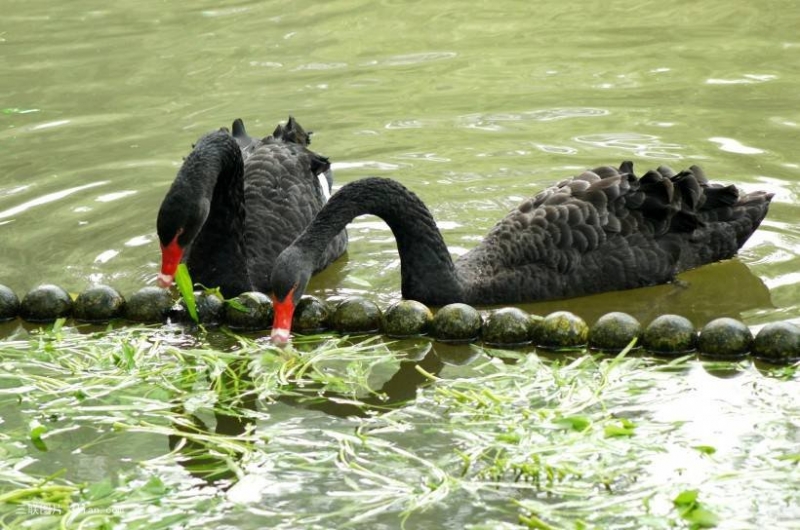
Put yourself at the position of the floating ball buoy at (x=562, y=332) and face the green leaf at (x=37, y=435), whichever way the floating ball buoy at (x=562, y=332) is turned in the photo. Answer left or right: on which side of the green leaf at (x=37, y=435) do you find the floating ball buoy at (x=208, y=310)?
right

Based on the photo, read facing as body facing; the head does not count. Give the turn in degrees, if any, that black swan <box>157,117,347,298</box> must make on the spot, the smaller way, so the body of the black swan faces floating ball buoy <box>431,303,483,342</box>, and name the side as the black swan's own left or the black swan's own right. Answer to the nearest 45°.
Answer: approximately 90° to the black swan's own left

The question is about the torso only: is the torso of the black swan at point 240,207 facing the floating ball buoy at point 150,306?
yes

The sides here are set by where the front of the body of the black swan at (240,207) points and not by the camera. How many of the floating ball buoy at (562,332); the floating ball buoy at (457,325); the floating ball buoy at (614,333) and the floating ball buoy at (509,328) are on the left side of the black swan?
4

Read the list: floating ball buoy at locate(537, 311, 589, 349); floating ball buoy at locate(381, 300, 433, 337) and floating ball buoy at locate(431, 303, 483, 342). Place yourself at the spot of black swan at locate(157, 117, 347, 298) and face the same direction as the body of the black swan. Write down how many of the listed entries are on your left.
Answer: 3

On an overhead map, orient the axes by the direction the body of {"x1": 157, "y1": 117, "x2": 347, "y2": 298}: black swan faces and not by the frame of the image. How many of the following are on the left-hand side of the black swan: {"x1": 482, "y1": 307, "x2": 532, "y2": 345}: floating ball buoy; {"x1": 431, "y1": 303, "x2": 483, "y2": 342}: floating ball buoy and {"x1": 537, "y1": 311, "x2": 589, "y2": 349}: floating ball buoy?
3

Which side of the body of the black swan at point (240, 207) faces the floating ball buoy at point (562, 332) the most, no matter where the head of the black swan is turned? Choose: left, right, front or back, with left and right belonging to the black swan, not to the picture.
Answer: left

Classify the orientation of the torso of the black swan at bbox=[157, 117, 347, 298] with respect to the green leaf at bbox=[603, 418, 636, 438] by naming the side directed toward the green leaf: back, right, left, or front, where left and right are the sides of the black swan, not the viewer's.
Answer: left

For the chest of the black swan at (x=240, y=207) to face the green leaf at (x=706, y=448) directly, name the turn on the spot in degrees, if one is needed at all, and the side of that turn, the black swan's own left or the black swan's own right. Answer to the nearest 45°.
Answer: approximately 90° to the black swan's own left

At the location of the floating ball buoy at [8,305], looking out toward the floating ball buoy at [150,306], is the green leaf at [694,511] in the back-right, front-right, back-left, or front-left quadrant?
front-right

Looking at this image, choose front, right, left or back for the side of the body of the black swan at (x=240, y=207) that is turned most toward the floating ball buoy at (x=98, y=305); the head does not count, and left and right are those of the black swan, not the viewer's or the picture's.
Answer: front

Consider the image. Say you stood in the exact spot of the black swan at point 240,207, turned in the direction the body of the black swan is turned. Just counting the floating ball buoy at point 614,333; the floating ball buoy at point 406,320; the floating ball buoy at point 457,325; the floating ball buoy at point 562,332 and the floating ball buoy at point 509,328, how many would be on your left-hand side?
5

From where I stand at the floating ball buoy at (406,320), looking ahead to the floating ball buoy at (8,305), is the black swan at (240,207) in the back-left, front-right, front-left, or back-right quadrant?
front-right

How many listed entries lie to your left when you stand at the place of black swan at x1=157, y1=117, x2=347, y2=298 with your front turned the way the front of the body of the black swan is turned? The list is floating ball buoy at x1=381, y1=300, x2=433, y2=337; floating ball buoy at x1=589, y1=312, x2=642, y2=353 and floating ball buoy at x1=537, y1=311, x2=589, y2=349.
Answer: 3

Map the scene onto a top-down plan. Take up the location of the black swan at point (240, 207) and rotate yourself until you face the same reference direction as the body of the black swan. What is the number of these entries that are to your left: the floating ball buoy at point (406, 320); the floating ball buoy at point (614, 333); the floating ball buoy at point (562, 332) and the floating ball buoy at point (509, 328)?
4
